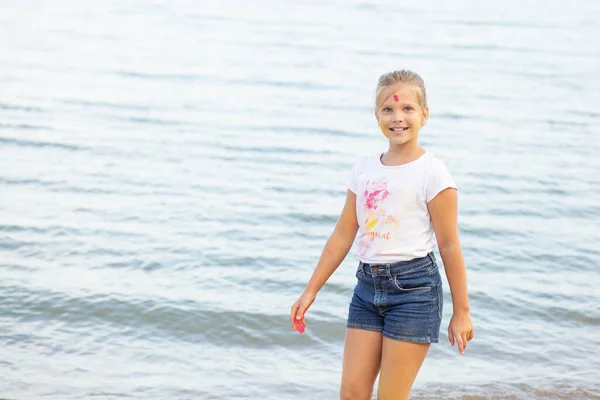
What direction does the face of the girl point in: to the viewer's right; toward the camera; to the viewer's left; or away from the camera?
toward the camera

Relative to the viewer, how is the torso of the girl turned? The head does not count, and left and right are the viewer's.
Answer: facing the viewer and to the left of the viewer
